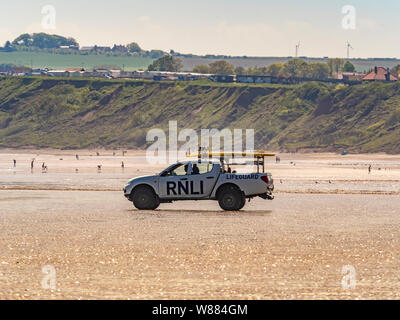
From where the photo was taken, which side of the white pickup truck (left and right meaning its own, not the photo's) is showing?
left
